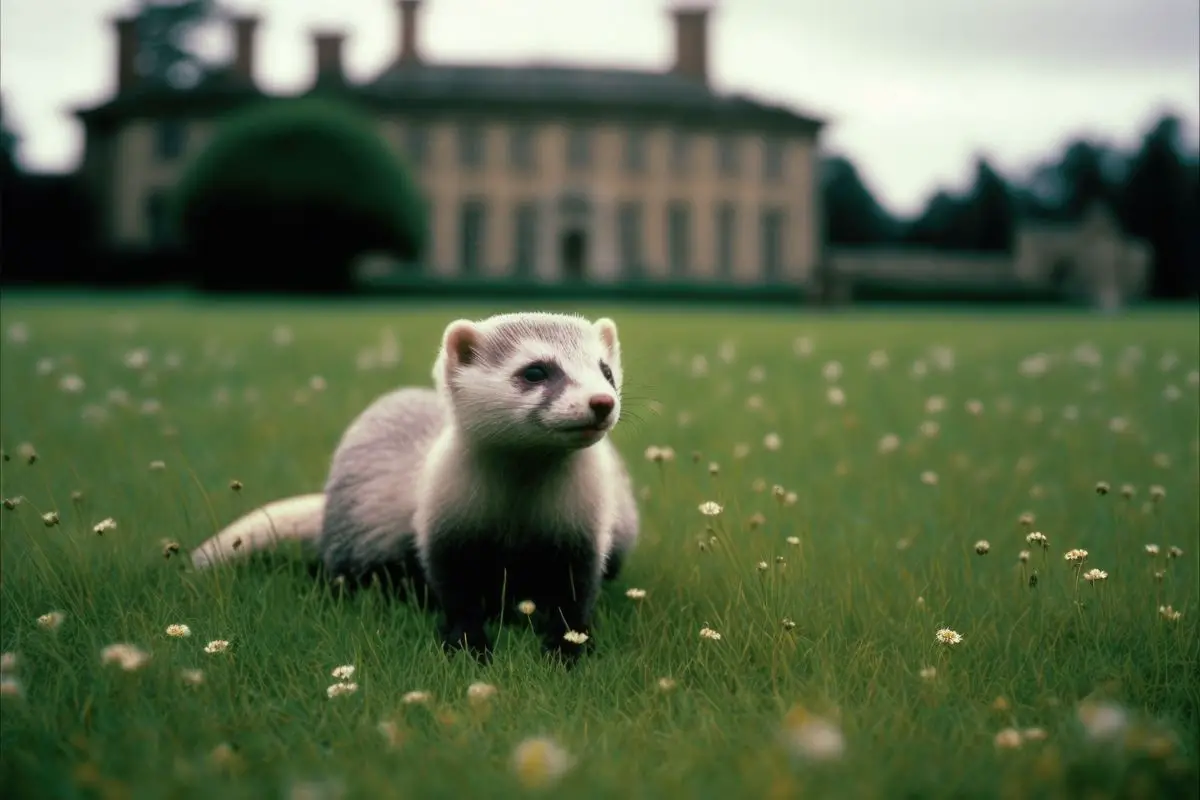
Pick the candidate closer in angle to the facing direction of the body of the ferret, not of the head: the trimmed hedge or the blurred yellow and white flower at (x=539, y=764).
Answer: the blurred yellow and white flower

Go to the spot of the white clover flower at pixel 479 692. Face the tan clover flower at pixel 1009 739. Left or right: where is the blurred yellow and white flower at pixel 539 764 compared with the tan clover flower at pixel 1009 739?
right

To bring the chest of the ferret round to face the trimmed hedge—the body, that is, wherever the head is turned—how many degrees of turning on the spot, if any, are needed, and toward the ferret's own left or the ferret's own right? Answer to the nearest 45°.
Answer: approximately 135° to the ferret's own left

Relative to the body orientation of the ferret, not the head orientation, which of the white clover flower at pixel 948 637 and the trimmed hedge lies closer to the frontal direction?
the white clover flower

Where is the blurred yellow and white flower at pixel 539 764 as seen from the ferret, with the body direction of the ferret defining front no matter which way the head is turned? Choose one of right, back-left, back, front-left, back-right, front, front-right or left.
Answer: front-right

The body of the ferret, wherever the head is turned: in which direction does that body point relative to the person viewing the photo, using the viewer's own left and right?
facing the viewer and to the right of the viewer

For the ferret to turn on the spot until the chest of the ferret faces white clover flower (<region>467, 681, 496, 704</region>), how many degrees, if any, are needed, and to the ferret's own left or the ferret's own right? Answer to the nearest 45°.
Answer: approximately 45° to the ferret's own right
